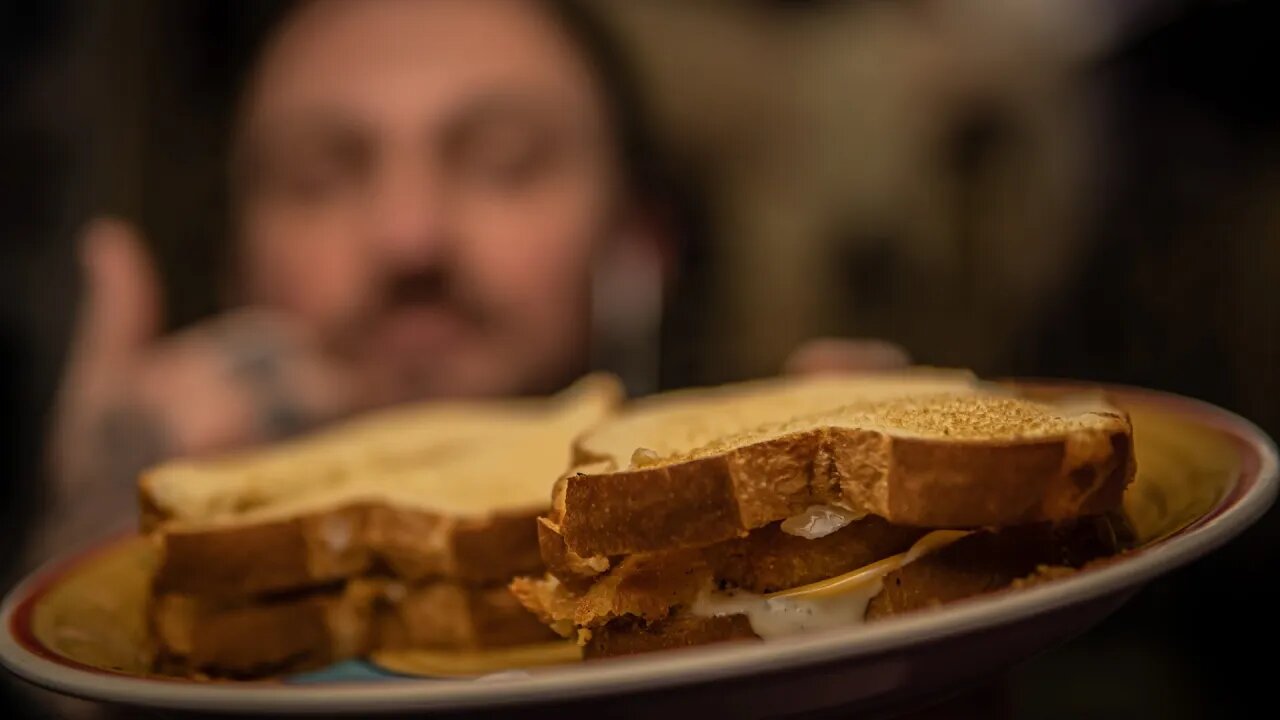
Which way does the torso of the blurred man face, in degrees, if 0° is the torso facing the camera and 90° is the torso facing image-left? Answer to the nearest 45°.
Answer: approximately 0°

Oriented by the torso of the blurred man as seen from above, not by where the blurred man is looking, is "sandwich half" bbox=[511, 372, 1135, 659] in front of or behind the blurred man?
in front

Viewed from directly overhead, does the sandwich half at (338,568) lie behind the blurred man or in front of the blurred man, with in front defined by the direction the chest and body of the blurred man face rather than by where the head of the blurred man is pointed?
in front
